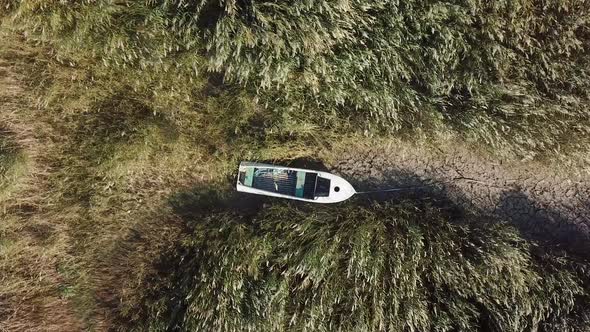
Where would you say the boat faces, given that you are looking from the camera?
facing to the right of the viewer
